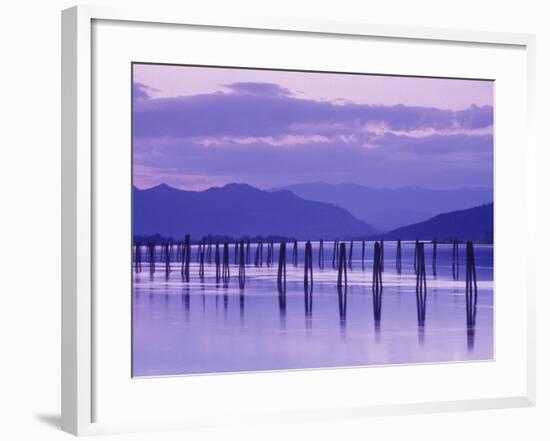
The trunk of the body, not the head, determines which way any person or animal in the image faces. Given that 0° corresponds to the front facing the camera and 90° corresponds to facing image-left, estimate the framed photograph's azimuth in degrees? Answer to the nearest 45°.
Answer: approximately 315°
